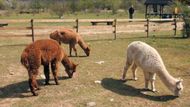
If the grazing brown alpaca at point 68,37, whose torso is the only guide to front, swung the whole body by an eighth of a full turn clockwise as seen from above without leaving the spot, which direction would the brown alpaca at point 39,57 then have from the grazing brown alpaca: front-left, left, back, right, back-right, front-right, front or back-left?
front-right

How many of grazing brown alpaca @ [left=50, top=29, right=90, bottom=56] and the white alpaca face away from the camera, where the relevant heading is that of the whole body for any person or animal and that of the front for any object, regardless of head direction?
0

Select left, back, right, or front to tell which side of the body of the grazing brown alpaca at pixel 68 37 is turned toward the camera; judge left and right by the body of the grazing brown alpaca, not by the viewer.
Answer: right

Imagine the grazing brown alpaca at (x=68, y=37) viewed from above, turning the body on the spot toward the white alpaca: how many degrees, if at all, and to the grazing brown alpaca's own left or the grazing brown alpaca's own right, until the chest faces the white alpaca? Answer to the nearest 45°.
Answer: approximately 90° to the grazing brown alpaca's own right

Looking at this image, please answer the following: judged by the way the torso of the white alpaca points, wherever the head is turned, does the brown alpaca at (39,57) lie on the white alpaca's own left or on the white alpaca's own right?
on the white alpaca's own right
